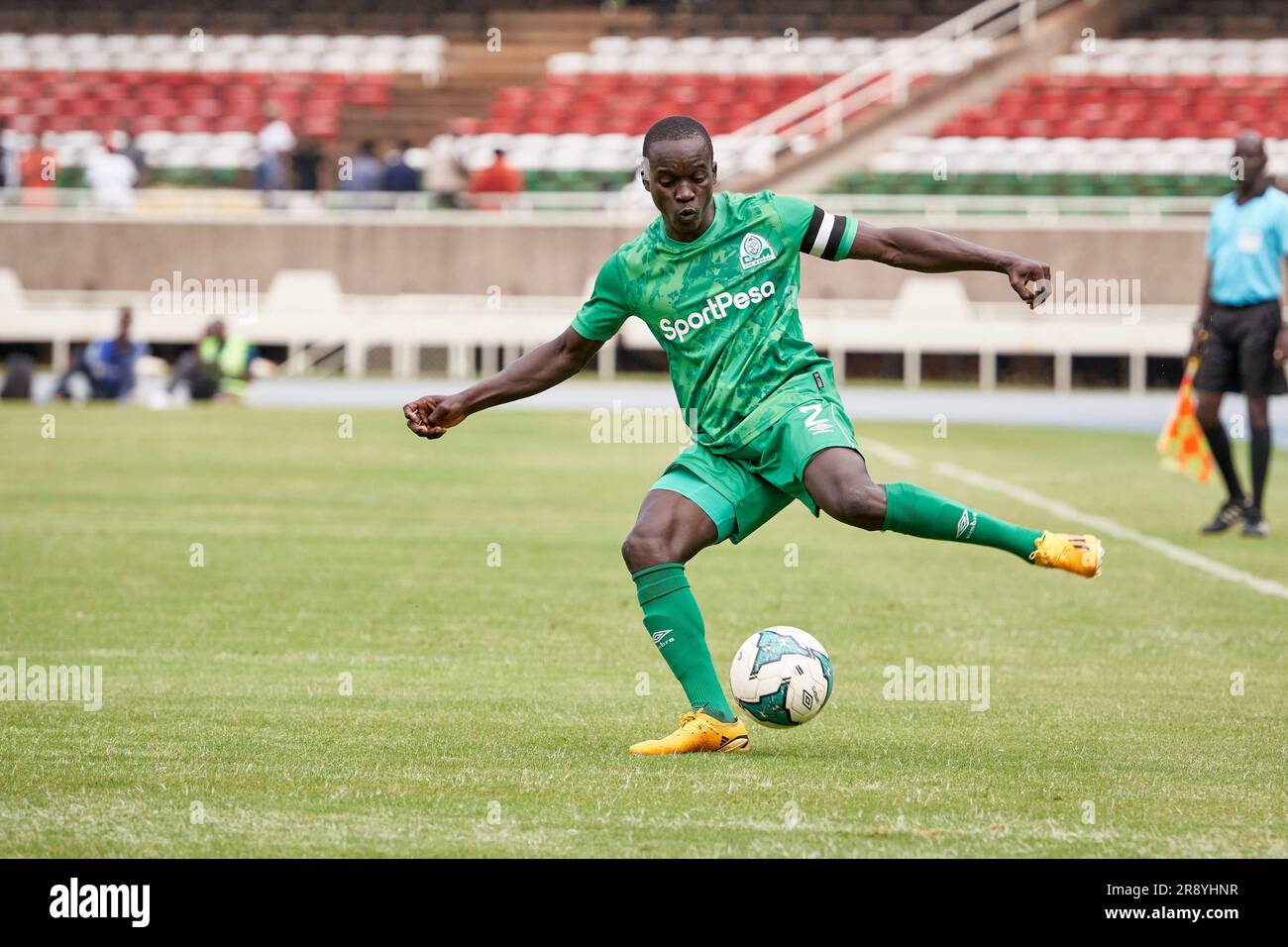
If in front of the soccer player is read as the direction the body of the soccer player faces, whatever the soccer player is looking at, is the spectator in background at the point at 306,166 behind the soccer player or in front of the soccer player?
behind

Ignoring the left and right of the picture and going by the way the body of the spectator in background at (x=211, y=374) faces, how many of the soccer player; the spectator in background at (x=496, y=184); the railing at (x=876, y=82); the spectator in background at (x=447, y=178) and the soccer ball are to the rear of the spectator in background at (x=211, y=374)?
3

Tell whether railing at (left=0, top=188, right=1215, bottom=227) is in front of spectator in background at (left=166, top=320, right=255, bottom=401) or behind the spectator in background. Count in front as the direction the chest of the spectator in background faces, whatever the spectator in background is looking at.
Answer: behind

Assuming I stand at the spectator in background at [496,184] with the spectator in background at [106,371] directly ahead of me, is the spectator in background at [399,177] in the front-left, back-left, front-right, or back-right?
front-right

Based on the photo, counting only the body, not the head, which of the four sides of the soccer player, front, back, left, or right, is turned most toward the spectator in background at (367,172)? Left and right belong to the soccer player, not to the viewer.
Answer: back

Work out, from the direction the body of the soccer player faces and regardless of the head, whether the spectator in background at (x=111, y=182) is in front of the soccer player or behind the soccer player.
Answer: behind

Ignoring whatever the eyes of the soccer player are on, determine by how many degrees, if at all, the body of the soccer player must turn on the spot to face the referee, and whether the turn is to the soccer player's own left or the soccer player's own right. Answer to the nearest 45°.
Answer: approximately 135° to the soccer player's own left

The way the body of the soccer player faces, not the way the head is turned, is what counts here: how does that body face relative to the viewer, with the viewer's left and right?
facing the viewer

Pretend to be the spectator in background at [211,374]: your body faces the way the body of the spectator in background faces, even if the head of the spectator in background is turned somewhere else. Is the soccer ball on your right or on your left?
on your left

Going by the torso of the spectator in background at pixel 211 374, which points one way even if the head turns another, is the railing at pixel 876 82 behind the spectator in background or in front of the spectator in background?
behind

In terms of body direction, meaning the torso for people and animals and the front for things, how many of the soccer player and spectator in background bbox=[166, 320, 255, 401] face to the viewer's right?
0

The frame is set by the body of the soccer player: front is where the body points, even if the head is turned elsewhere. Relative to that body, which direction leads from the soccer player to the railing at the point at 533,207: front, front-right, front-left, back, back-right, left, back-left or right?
back

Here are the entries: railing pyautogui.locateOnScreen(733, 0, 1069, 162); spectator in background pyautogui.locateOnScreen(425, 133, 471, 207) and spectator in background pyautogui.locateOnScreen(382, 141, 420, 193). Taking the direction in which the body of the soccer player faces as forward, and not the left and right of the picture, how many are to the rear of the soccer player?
3

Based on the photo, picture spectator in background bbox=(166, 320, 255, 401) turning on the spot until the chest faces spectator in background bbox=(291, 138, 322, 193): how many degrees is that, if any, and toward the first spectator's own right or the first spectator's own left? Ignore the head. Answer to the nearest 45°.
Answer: approximately 135° to the first spectator's own right
